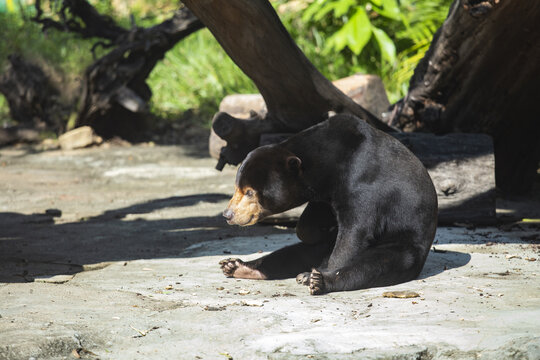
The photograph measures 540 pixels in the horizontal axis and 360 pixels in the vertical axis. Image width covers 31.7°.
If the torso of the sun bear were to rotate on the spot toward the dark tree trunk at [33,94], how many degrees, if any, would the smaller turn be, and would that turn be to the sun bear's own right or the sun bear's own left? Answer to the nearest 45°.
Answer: approximately 45° to the sun bear's own right

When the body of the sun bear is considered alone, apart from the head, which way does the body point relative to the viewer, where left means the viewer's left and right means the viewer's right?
facing to the left of the viewer

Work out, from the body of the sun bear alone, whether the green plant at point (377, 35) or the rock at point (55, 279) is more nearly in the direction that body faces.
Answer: the rock

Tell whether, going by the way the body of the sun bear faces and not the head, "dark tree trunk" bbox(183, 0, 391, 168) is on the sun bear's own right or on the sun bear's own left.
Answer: on the sun bear's own right

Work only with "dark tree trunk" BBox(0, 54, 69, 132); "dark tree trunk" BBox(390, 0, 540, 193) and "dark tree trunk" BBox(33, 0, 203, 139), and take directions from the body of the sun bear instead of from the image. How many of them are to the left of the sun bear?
0

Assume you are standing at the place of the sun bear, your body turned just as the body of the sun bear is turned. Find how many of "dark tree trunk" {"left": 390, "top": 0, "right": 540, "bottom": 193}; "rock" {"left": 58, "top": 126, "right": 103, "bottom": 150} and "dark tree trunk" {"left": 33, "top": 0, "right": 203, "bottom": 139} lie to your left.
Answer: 0

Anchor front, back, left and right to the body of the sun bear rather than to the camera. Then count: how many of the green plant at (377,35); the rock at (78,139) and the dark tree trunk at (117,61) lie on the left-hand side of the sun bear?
0

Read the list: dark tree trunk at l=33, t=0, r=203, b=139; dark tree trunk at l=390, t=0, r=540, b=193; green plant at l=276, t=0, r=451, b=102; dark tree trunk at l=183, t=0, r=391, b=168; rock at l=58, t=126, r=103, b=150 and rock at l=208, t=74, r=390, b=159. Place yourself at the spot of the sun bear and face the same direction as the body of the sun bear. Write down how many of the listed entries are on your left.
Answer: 0

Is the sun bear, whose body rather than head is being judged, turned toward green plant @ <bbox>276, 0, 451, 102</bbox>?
no

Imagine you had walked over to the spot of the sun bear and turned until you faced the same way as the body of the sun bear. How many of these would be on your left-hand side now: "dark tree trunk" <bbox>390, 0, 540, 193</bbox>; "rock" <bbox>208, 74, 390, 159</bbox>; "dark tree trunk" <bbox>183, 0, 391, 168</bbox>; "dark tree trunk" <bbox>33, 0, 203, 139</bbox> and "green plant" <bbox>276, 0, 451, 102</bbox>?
0

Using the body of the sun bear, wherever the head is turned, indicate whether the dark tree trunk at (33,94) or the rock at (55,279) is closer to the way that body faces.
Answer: the rock

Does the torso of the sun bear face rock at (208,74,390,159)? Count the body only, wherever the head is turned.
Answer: no

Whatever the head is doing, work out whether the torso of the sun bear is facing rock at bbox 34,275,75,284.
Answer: yes

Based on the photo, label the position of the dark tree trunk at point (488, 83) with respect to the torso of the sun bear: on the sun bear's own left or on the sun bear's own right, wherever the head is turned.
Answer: on the sun bear's own right

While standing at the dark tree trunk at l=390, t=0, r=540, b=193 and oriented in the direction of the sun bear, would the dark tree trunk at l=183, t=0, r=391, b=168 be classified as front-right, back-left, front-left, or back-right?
front-right
